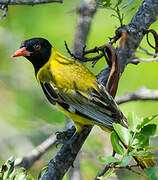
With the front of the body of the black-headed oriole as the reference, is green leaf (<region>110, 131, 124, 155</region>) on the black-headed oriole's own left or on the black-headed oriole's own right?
on the black-headed oriole's own left

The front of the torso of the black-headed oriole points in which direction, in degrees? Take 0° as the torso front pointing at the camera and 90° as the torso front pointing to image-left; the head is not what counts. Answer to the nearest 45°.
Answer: approximately 90°

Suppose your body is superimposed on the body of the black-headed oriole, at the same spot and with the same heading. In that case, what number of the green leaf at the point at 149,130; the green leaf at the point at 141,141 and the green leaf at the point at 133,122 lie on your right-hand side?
0

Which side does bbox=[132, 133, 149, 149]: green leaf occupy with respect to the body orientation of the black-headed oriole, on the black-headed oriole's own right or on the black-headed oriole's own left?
on the black-headed oriole's own left

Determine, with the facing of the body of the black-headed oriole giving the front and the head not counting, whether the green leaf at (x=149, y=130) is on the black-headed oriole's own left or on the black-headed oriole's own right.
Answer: on the black-headed oriole's own left

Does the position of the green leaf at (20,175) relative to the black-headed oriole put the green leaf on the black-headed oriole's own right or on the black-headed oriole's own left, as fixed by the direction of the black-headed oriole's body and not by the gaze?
on the black-headed oriole's own left
